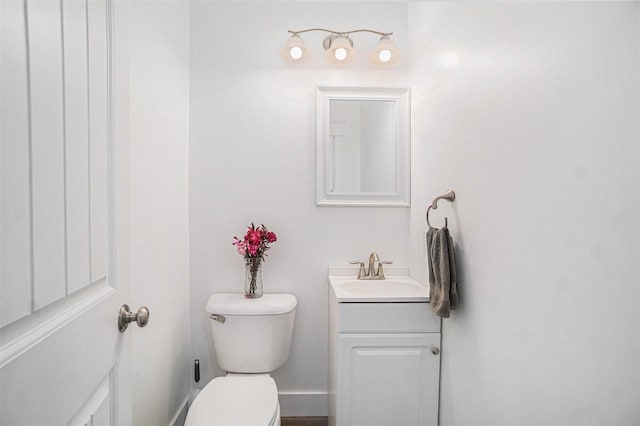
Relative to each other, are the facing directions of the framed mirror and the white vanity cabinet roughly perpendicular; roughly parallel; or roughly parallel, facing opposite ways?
roughly parallel

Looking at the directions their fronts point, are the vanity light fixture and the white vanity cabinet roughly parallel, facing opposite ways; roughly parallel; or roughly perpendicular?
roughly parallel

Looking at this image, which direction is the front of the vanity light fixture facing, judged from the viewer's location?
facing the viewer

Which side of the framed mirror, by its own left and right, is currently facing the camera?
front

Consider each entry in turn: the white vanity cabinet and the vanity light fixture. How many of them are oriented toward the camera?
2

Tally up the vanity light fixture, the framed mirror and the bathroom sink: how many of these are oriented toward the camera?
3

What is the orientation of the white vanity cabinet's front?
toward the camera

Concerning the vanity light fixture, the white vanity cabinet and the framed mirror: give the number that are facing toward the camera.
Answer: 3

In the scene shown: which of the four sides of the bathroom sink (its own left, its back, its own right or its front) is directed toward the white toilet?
right
